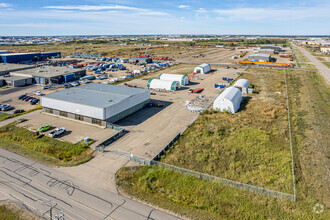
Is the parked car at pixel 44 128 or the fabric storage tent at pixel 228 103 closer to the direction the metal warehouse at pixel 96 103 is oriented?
the parked car

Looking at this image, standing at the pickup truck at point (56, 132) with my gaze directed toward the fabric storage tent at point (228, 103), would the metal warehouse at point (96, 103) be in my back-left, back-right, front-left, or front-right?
front-left

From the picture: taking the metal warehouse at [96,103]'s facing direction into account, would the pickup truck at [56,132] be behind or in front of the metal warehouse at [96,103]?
in front

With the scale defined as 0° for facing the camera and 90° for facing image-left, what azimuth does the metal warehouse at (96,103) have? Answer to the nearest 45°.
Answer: approximately 45°

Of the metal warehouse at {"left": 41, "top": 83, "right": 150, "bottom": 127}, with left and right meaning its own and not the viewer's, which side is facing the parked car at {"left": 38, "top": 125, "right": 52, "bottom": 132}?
front

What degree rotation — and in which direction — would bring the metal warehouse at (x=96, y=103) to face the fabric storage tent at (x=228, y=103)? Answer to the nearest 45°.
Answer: approximately 135° to its left

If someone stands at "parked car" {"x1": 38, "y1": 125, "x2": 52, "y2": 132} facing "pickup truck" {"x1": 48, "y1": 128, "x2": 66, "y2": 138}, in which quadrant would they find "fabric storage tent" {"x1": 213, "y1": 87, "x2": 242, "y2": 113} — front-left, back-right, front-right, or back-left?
front-left
